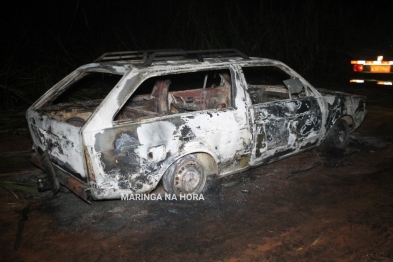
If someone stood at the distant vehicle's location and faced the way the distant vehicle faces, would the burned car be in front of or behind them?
behind

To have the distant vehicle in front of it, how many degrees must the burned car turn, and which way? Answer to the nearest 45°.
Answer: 0° — it already faces it

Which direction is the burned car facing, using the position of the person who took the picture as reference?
facing away from the viewer and to the right of the viewer

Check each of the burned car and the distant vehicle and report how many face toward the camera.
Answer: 0

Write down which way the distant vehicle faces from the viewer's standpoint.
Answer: facing away from the viewer
